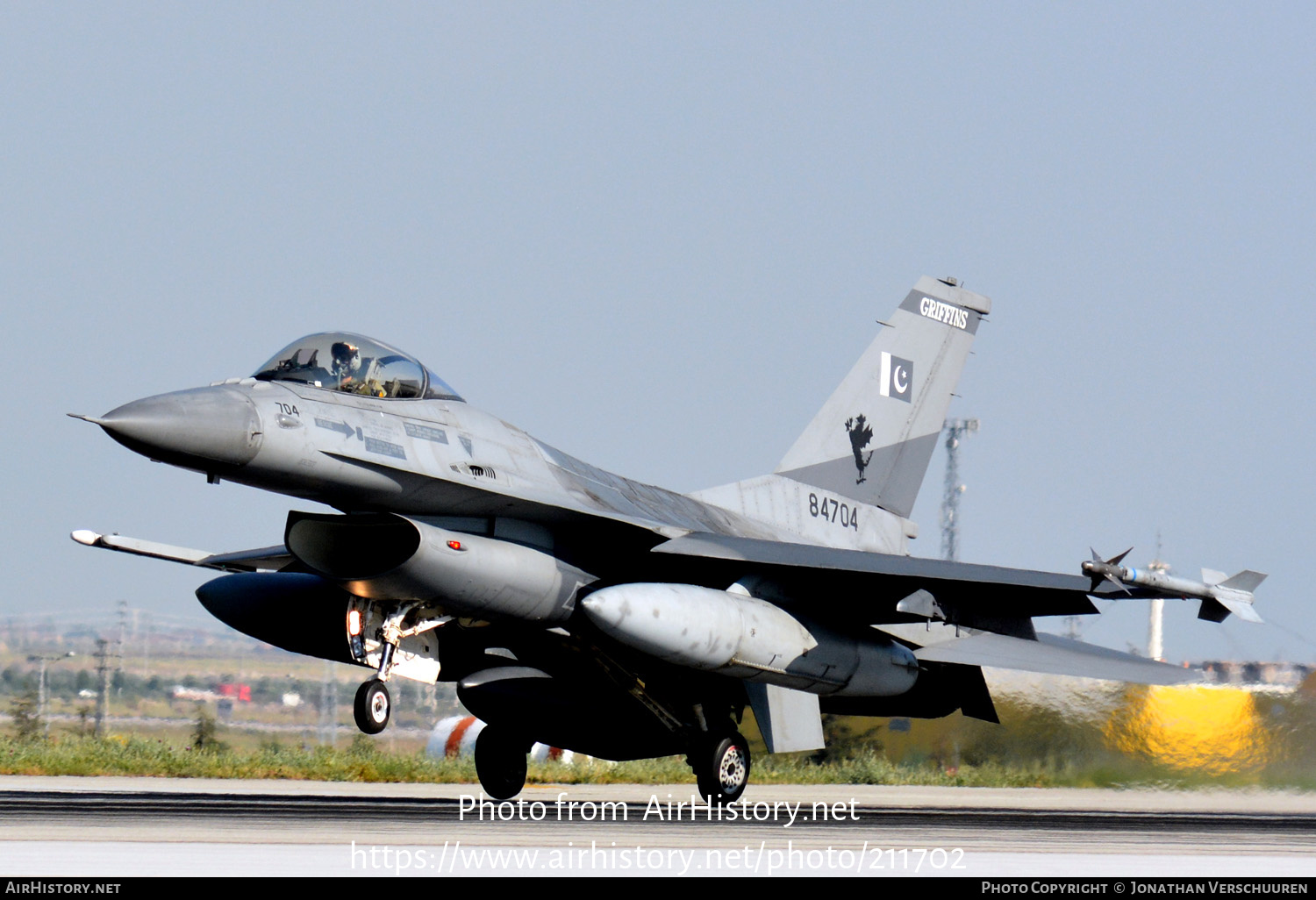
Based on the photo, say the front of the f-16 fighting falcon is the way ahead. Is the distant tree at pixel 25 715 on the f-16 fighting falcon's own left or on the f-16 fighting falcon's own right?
on the f-16 fighting falcon's own right

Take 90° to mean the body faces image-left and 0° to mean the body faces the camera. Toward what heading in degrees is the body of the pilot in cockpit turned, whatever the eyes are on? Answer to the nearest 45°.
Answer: approximately 45°

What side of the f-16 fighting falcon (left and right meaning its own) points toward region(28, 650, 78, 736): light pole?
right

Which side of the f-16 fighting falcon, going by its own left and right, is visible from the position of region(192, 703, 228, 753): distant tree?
right

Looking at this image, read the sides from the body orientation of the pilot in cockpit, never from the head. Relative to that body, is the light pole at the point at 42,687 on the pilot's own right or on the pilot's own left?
on the pilot's own right

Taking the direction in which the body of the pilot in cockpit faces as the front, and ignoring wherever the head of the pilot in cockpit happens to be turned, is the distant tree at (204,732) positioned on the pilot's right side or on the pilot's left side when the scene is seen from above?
on the pilot's right side
